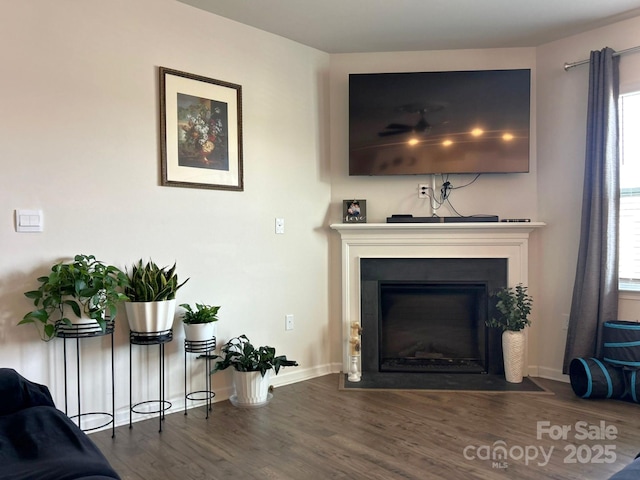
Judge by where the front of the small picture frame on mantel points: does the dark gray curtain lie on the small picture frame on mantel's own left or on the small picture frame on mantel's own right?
on the small picture frame on mantel's own left

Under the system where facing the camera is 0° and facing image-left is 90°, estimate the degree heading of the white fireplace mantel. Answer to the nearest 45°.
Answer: approximately 0°

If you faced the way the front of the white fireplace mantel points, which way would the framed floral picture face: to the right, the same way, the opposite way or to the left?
to the left

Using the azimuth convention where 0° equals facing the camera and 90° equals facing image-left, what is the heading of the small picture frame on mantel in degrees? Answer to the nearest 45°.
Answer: approximately 0°

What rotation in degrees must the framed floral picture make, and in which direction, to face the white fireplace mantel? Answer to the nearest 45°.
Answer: approximately 45° to its left
